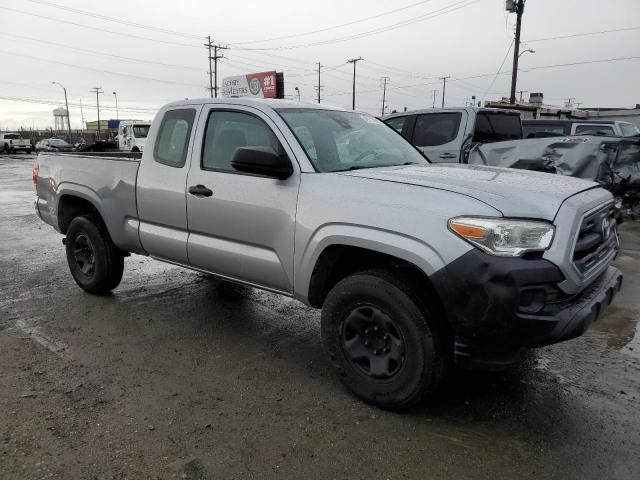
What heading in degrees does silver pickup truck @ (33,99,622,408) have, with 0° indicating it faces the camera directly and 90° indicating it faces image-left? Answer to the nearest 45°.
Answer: approximately 315°

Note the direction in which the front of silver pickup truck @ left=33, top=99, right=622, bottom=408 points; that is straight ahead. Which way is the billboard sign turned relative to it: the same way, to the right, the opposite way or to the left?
to the right

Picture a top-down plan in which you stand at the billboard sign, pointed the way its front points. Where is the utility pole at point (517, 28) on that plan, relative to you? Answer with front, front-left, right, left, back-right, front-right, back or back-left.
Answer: left

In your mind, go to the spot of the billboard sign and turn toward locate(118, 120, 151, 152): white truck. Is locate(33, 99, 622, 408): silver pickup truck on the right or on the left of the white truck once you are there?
left

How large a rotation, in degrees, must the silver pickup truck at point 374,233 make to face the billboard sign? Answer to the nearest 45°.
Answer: approximately 135° to its left

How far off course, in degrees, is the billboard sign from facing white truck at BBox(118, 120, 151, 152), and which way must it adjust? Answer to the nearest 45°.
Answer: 0° — it already faces it

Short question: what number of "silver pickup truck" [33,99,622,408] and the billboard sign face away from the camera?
0

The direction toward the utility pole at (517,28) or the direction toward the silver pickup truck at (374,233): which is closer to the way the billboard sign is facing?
the silver pickup truck

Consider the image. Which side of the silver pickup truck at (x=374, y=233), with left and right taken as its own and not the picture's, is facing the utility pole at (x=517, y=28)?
left

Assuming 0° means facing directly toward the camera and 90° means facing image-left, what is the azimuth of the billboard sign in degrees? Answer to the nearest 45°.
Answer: approximately 45°

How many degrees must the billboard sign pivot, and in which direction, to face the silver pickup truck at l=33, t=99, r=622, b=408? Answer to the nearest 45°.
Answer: approximately 45° to its left
